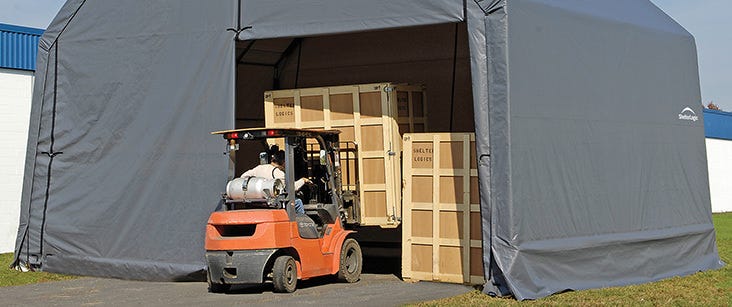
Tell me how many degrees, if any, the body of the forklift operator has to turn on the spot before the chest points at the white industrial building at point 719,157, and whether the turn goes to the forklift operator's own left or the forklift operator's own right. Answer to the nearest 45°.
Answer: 0° — they already face it

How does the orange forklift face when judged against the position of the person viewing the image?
facing away from the viewer and to the right of the viewer

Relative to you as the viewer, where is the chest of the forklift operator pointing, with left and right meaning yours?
facing away from the viewer and to the right of the viewer

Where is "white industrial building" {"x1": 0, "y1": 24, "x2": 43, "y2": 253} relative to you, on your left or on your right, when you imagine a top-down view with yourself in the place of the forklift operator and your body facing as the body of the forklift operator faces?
on your left

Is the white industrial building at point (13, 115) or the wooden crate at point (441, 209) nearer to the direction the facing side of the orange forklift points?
the wooden crate

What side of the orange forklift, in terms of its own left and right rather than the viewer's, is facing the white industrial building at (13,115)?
left
